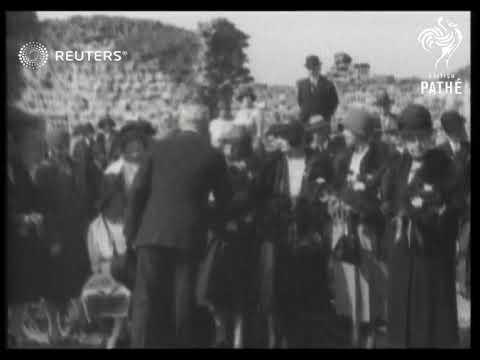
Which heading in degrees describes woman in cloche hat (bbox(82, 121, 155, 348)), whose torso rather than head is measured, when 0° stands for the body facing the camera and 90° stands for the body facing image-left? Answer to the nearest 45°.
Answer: approximately 315°

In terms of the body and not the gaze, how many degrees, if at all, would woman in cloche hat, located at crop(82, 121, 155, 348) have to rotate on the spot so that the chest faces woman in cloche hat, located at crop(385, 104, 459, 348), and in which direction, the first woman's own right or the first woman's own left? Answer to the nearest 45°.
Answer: approximately 45° to the first woman's own left
